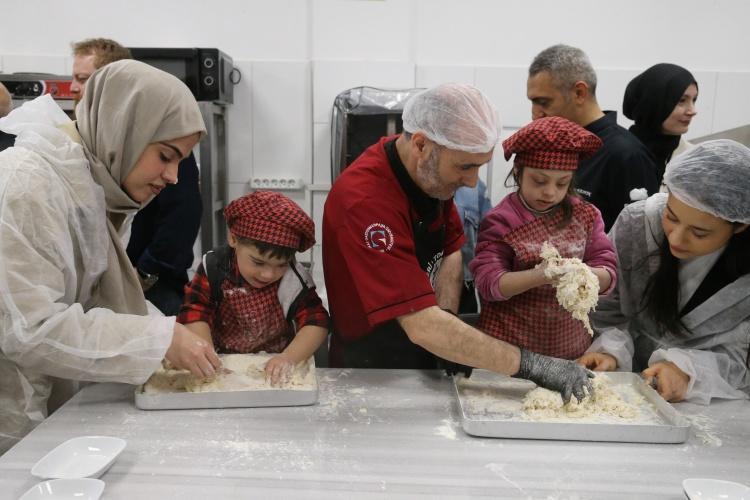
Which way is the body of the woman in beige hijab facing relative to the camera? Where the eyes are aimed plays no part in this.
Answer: to the viewer's right

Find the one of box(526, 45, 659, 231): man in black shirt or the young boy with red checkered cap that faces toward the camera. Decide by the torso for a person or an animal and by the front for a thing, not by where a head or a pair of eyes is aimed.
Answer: the young boy with red checkered cap

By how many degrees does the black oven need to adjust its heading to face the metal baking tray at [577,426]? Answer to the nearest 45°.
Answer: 0° — it already faces it

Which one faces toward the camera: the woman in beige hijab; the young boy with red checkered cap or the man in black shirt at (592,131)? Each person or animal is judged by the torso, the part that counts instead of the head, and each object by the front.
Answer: the young boy with red checkered cap

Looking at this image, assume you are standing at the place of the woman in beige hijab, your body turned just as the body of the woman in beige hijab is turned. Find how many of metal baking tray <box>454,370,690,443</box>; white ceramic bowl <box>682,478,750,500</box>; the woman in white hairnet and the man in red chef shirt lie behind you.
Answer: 0

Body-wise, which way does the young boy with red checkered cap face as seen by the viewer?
toward the camera

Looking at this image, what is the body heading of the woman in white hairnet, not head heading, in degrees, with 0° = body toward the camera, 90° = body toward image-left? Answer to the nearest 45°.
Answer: approximately 45°
